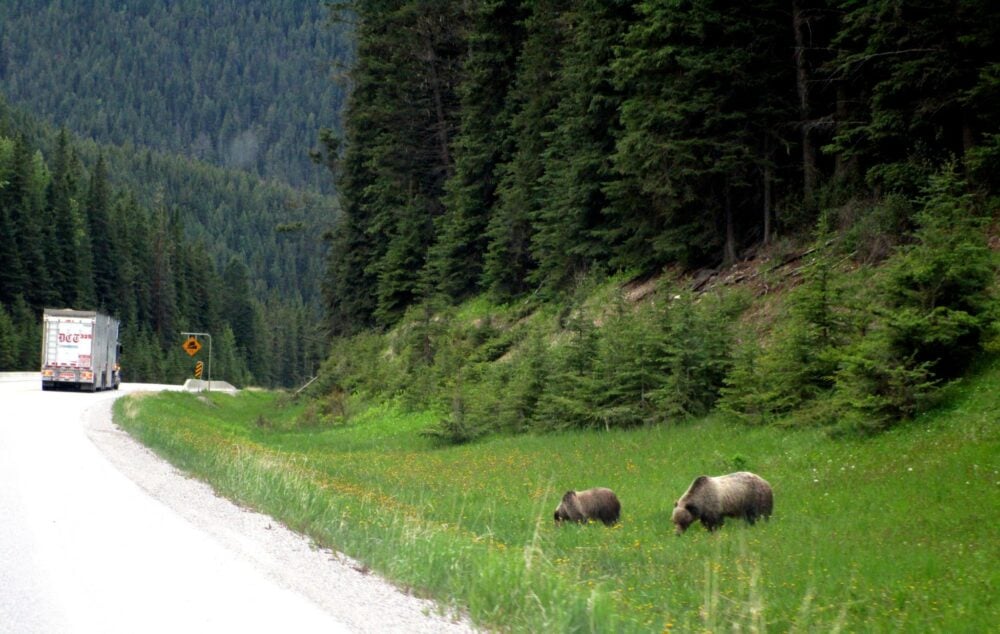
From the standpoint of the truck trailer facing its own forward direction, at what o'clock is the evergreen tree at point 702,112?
The evergreen tree is roughly at 5 o'clock from the truck trailer.

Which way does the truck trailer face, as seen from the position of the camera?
facing away from the viewer

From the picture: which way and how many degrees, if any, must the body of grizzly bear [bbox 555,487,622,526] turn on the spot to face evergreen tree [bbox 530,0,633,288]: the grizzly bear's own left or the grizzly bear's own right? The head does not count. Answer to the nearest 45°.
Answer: approximately 90° to the grizzly bear's own right

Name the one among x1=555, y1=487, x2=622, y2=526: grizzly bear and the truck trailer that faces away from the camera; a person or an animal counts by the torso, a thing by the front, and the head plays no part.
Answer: the truck trailer

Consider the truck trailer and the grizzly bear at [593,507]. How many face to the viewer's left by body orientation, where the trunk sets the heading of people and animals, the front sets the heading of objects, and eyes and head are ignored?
1

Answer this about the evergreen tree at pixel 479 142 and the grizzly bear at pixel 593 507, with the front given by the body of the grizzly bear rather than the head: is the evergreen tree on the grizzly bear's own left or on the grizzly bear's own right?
on the grizzly bear's own right

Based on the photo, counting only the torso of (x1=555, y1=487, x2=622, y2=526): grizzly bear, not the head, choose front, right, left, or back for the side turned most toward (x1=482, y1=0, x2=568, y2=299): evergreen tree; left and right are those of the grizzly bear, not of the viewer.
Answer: right

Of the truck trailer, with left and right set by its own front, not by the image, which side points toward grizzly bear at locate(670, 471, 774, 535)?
back

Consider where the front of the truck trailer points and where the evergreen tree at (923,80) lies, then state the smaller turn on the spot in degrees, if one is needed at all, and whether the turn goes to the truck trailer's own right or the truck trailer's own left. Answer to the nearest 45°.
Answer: approximately 135° to the truck trailer's own right

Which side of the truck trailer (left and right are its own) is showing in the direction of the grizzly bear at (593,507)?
back

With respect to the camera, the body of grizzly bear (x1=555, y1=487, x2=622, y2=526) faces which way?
to the viewer's left

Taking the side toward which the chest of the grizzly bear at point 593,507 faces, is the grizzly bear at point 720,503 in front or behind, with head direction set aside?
behind
